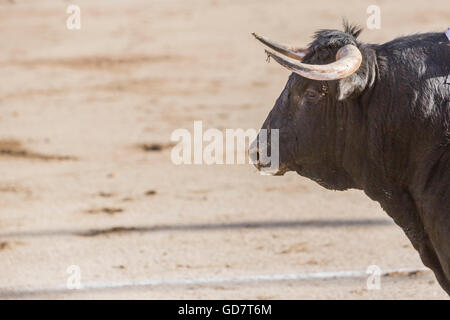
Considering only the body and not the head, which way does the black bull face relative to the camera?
to the viewer's left
